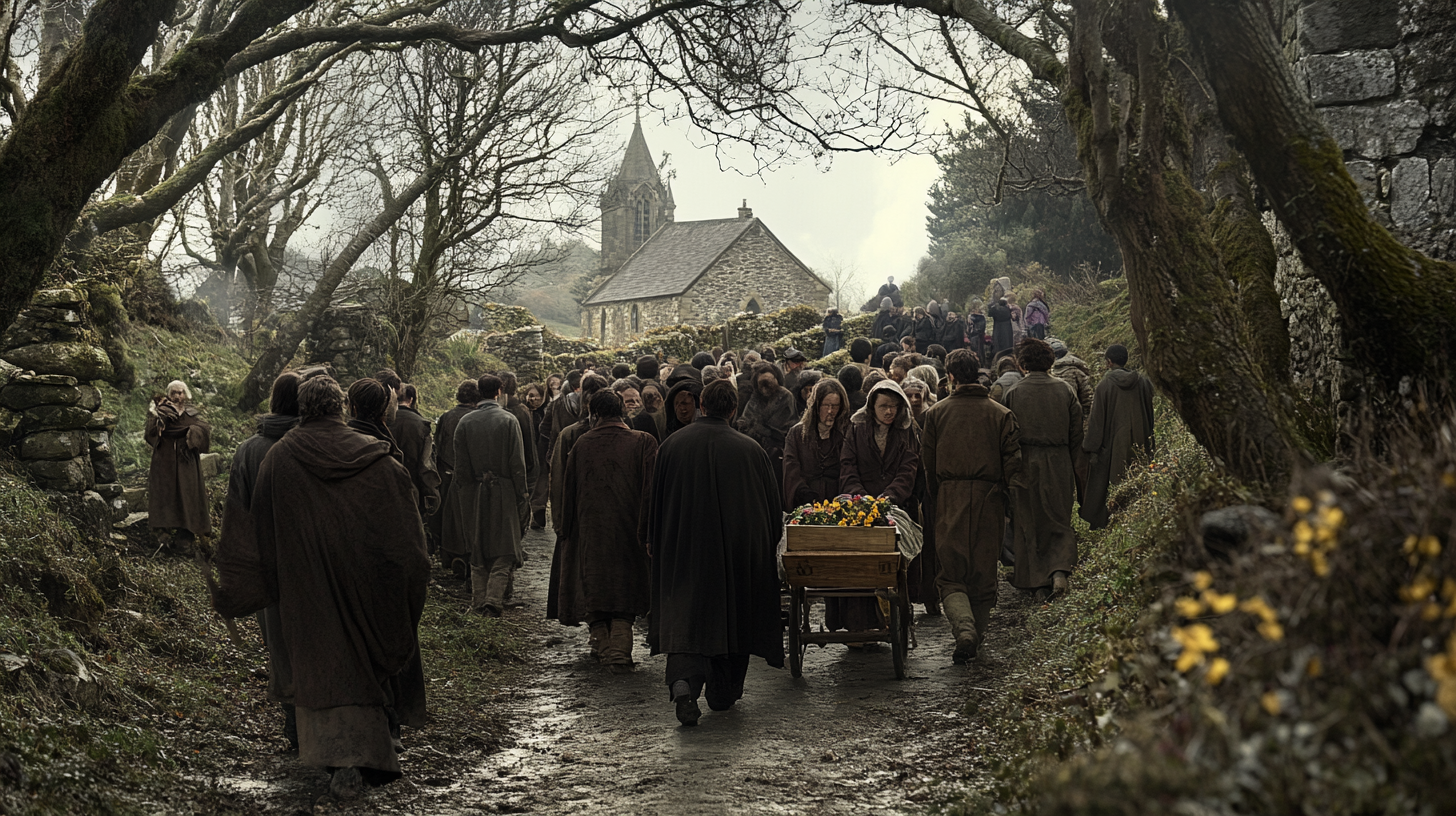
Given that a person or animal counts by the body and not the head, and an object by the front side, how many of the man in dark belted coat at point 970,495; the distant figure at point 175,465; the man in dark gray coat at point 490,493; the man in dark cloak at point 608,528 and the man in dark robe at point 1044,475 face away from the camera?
4

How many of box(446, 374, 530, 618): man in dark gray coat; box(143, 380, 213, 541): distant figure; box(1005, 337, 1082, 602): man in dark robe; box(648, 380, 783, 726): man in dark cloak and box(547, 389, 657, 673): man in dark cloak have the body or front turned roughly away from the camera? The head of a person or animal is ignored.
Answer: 4

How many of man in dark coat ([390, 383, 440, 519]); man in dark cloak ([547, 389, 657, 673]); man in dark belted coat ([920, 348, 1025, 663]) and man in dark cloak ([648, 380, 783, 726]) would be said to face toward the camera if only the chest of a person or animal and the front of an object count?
0

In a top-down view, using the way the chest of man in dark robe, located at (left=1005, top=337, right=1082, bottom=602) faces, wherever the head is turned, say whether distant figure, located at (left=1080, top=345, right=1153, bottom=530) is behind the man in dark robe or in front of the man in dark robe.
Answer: in front

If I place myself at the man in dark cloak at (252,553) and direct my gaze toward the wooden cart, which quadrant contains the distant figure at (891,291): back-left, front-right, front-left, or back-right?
front-left

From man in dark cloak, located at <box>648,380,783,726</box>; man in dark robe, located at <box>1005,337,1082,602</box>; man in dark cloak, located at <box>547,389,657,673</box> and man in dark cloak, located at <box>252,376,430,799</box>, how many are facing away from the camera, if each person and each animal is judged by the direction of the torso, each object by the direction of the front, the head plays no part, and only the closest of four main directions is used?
4

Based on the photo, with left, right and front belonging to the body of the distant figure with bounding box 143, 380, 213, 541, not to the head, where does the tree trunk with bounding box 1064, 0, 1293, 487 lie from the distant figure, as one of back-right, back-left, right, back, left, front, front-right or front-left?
front-left

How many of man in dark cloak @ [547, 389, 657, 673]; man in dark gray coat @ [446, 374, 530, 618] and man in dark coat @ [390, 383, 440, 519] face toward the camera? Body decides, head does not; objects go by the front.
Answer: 0

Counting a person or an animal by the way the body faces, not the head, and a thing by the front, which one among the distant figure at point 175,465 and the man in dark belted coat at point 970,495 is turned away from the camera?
the man in dark belted coat

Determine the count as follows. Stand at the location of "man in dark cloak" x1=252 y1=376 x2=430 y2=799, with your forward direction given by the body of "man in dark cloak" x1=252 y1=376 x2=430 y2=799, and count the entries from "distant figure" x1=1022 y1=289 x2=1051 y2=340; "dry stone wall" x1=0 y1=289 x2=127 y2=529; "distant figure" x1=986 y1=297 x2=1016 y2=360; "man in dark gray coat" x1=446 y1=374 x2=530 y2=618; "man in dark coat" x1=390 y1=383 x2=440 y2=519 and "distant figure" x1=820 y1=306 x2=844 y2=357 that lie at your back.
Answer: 0

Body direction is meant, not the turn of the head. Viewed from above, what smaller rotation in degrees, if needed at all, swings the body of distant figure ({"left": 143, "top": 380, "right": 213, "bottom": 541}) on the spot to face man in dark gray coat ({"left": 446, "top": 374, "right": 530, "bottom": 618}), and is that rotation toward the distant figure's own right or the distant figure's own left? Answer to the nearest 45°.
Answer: approximately 90° to the distant figure's own left

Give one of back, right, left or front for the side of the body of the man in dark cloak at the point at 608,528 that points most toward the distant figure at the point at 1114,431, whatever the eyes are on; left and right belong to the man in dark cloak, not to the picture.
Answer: right

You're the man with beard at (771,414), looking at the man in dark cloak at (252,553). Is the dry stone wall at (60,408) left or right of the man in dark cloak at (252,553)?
right

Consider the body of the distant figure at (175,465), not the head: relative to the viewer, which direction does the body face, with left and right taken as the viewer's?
facing the viewer

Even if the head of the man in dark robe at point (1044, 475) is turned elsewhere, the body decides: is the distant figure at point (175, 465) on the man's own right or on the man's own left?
on the man's own left

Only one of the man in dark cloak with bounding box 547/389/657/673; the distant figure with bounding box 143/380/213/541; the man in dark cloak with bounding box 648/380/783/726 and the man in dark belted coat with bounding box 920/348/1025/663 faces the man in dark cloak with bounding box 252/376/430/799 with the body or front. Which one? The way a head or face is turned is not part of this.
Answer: the distant figure

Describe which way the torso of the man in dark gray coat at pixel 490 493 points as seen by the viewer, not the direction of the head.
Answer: away from the camera

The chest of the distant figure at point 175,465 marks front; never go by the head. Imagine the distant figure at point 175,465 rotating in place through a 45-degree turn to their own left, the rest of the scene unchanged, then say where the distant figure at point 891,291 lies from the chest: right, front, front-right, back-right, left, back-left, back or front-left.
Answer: left

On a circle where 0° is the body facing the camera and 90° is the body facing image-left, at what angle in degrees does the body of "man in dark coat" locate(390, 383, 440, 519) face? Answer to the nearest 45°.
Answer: approximately 225°

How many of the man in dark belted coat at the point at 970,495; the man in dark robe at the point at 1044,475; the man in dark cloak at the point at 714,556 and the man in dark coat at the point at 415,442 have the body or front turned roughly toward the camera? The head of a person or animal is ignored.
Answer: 0

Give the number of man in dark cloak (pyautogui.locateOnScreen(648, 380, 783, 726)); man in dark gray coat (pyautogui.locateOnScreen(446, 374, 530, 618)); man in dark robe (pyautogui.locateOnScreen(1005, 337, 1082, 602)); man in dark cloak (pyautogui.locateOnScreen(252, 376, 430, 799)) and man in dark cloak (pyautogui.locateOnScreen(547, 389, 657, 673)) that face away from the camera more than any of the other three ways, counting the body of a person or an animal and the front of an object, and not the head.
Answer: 5

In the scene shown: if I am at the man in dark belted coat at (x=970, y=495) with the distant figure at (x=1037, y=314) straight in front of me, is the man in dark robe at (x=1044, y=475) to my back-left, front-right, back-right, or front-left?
front-right

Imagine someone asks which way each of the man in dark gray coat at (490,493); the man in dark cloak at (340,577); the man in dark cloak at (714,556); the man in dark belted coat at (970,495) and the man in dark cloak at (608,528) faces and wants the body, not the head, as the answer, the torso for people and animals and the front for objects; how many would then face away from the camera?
5
